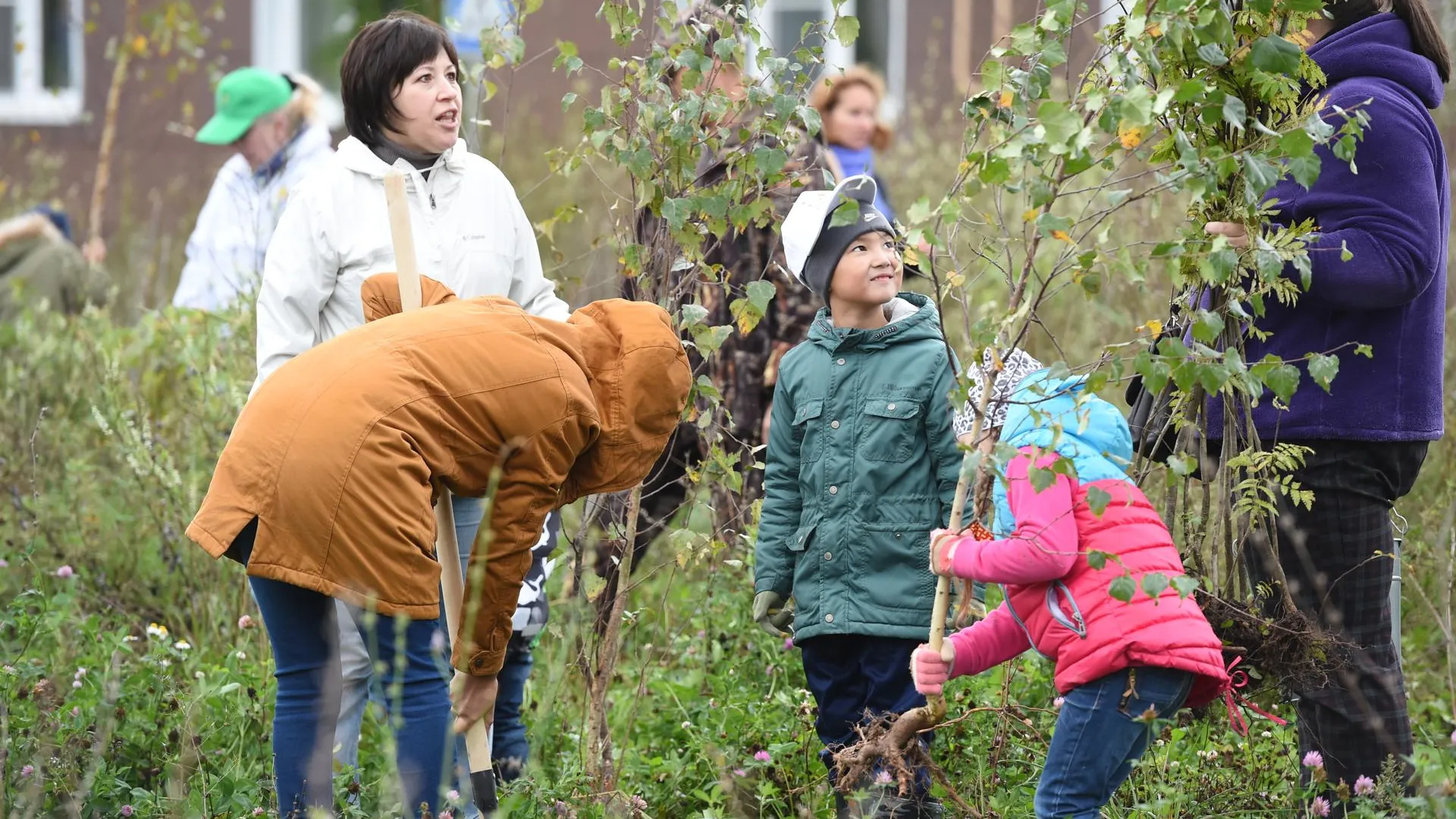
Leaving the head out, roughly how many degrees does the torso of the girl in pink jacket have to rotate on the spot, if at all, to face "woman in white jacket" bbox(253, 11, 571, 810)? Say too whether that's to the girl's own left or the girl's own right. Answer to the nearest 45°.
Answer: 0° — they already face them

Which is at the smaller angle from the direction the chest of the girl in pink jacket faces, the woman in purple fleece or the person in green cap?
the person in green cap

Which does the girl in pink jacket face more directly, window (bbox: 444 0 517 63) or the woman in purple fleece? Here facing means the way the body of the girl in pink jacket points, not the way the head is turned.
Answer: the window

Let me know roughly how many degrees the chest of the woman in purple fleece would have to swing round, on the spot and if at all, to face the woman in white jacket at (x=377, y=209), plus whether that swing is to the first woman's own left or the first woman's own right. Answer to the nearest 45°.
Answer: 0° — they already face them

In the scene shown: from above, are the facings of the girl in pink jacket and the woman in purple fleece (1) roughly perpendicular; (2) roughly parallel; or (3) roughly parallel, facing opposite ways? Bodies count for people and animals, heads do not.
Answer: roughly parallel

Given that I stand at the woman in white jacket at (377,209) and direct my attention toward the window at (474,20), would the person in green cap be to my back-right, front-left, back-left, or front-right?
front-left

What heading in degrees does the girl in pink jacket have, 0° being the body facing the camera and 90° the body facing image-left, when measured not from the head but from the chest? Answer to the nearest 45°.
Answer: approximately 90°

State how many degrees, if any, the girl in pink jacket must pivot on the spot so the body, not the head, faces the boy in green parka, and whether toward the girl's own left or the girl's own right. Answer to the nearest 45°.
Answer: approximately 45° to the girl's own right

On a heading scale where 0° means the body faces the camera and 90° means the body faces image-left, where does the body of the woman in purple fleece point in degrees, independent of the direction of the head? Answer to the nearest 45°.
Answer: approximately 90°

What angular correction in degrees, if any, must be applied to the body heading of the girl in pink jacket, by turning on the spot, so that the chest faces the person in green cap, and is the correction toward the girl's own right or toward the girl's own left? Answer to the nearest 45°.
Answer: approximately 45° to the girl's own right

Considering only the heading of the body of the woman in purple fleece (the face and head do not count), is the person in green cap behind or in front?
in front

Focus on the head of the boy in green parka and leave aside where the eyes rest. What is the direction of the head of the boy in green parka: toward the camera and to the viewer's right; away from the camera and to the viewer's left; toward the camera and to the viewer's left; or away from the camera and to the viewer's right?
toward the camera and to the viewer's right

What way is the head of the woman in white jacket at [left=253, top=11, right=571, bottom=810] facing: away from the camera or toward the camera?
toward the camera

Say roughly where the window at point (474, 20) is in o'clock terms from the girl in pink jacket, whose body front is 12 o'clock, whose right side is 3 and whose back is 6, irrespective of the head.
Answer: The window is roughly at 2 o'clock from the girl in pink jacket.
